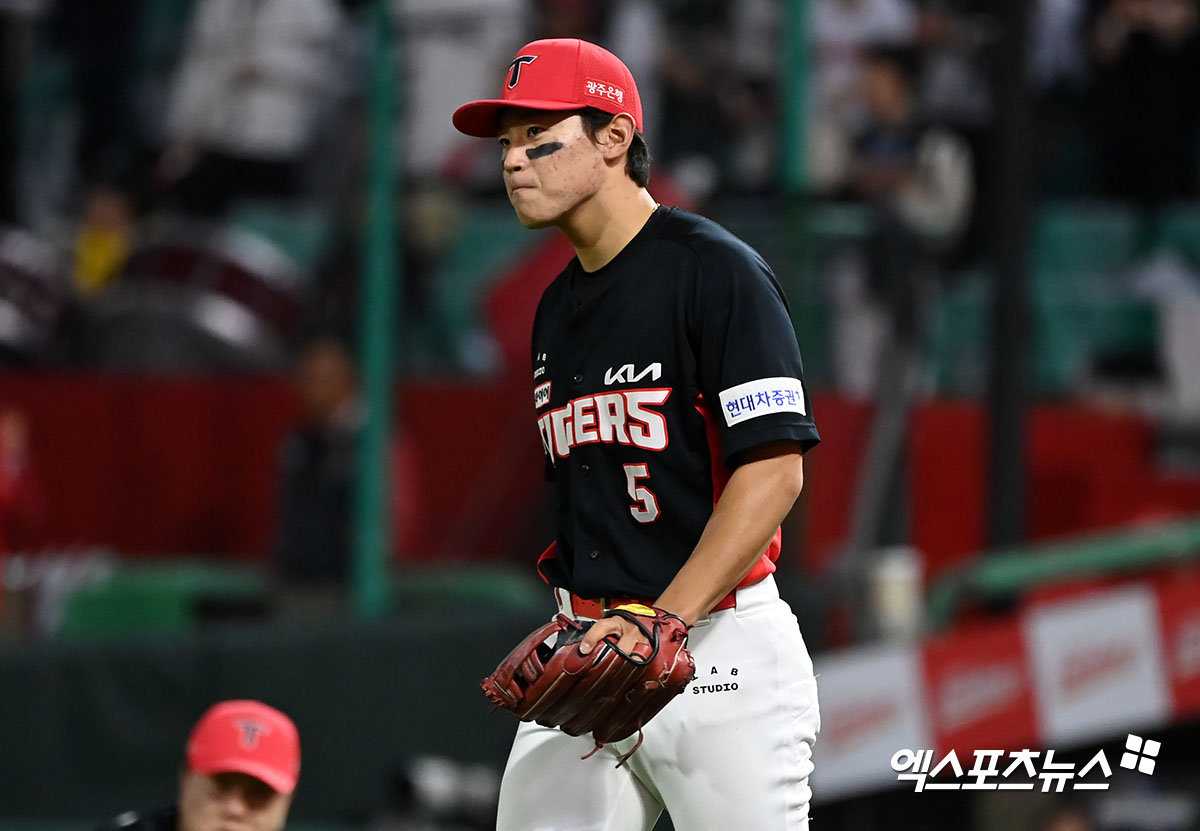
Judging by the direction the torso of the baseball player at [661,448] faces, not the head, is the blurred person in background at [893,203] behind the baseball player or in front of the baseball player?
behind

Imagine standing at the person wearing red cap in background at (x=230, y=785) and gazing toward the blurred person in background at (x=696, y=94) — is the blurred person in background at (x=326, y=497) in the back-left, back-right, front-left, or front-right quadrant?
front-left

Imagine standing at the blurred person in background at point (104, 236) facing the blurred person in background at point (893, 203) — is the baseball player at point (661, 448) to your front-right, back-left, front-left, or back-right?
front-right

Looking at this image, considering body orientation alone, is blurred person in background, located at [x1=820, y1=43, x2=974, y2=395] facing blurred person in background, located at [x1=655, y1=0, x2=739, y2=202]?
no

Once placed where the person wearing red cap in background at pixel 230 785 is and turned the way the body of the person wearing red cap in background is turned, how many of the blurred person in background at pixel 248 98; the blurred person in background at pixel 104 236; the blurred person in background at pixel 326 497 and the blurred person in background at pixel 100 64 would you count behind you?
4

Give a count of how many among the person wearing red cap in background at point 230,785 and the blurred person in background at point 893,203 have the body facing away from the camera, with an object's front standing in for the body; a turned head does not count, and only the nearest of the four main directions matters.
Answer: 0

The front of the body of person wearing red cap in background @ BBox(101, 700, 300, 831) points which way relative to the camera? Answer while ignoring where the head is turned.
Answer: toward the camera

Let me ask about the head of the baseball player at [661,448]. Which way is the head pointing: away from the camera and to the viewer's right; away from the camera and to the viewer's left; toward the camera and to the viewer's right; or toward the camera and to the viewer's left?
toward the camera and to the viewer's left

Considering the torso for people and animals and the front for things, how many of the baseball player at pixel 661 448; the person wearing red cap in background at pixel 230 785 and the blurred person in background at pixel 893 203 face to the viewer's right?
0

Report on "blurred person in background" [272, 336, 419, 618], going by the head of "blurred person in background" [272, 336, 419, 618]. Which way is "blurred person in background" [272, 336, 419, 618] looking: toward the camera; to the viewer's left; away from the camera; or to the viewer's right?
toward the camera

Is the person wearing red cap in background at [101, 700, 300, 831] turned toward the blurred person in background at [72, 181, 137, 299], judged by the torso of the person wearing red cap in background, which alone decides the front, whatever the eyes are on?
no

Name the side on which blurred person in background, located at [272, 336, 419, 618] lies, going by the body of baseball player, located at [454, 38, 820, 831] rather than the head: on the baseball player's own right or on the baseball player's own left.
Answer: on the baseball player's own right

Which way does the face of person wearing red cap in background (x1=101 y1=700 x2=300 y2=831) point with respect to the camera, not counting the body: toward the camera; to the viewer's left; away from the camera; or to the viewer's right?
toward the camera
